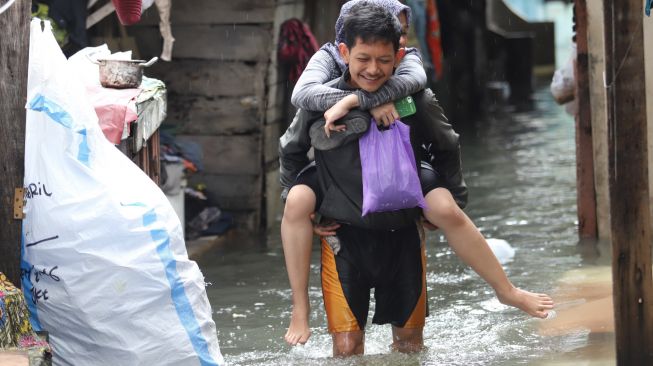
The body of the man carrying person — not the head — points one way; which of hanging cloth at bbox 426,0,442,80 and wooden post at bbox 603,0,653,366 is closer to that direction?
the wooden post

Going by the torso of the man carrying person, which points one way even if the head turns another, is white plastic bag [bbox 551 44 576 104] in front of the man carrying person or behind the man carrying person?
behind

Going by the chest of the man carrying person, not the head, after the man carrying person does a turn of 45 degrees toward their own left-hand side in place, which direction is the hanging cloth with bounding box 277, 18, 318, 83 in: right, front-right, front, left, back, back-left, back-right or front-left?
back-left

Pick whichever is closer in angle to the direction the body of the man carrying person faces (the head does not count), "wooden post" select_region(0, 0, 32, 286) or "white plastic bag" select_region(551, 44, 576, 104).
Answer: the wooden post

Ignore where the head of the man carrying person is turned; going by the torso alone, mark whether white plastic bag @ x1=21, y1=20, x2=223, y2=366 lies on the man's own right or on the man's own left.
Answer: on the man's own right

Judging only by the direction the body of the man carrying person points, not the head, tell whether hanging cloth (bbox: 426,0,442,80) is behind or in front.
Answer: behind

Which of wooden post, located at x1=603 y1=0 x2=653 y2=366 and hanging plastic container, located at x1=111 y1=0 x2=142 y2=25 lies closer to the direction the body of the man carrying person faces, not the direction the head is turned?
the wooden post

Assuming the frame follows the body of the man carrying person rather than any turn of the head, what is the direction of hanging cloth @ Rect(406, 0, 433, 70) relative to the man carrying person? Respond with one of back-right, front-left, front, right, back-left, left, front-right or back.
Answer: back

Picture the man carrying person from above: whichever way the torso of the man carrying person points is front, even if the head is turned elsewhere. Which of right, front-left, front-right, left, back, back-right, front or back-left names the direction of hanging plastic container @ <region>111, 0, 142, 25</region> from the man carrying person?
back-right

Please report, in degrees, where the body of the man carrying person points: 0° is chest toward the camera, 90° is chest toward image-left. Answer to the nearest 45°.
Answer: approximately 0°

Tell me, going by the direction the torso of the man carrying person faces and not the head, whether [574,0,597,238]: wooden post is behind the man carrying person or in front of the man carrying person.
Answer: behind

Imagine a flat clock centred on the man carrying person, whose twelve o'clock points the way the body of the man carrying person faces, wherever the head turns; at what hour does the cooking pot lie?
The cooking pot is roughly at 4 o'clock from the man carrying person.
